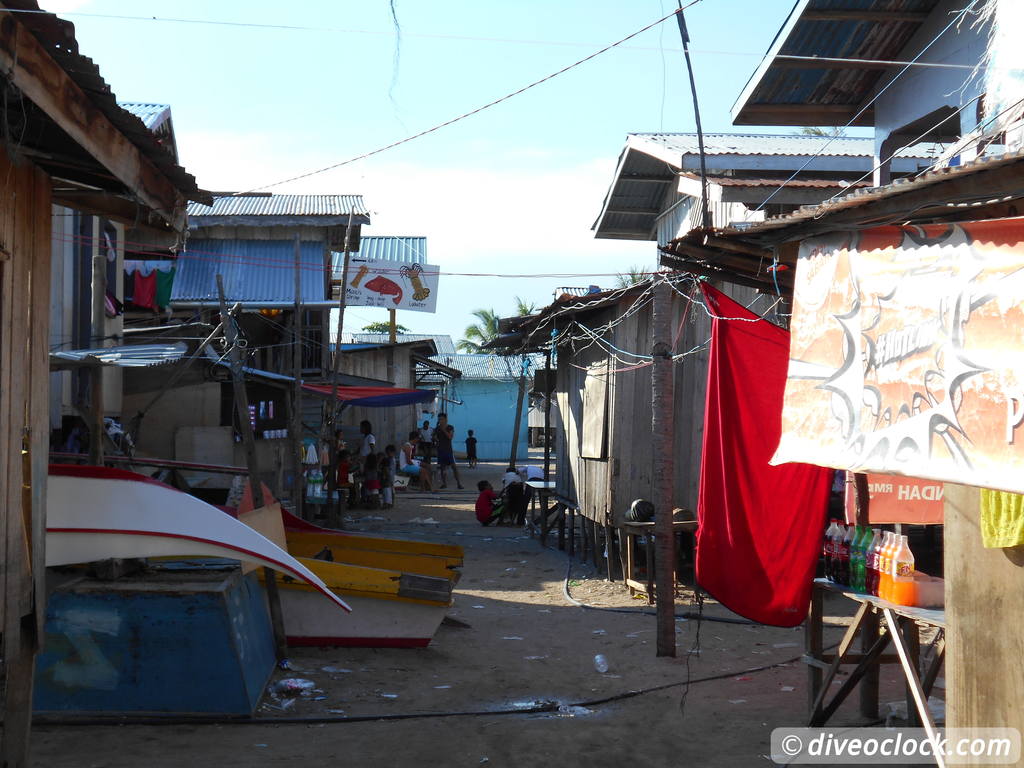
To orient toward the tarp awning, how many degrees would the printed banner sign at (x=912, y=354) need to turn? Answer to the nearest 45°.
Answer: approximately 90° to its right

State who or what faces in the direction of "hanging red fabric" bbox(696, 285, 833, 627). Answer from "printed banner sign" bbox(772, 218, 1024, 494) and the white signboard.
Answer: the white signboard

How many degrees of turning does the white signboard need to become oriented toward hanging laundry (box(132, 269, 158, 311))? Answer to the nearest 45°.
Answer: approximately 45° to its right

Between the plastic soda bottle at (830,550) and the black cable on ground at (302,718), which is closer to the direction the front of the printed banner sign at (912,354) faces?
the black cable on ground

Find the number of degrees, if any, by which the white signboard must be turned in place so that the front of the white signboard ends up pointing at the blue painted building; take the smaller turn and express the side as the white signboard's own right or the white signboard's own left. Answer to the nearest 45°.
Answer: approximately 180°

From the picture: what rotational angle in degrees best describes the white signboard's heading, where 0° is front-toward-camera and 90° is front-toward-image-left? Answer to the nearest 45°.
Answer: approximately 0°

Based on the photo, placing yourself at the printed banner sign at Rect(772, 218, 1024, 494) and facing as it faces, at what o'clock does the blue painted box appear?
The blue painted box is roughly at 2 o'clock from the printed banner sign.
